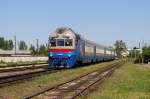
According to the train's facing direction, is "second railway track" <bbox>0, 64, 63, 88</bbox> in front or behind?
in front
